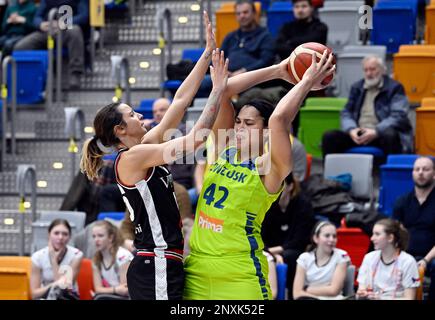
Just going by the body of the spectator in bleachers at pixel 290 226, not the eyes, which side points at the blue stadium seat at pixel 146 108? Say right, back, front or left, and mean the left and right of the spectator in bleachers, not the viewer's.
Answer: right

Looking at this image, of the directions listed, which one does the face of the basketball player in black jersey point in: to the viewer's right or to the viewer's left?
to the viewer's right

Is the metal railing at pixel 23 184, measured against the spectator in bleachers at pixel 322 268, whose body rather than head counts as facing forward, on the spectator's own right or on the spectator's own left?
on the spectator's own right

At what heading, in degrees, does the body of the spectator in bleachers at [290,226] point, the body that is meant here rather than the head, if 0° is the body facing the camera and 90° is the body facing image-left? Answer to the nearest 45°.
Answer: approximately 45°

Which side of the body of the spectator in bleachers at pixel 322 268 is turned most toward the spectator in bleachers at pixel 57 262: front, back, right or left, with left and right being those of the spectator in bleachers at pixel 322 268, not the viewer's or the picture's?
right

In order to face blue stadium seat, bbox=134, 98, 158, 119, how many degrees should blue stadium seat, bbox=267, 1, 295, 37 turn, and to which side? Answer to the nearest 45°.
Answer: approximately 45° to its right

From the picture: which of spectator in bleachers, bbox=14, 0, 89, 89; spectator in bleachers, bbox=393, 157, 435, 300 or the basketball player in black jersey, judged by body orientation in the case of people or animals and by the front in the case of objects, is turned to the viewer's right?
the basketball player in black jersey

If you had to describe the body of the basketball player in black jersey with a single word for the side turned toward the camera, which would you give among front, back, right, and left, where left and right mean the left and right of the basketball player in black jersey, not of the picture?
right
